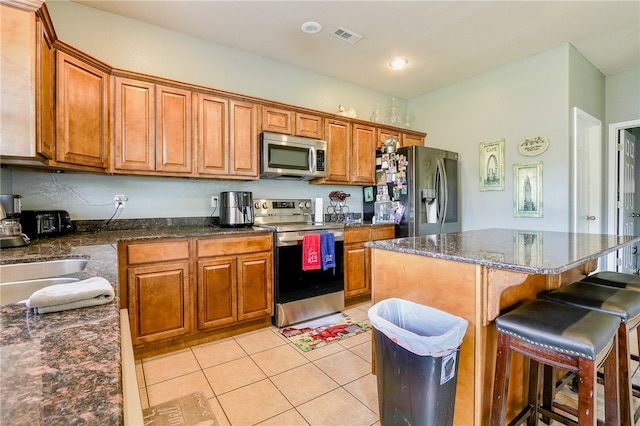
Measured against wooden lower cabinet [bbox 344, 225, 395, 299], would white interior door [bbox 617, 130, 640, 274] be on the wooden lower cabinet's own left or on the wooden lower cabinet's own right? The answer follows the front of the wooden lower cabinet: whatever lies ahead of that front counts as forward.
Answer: on the wooden lower cabinet's own left

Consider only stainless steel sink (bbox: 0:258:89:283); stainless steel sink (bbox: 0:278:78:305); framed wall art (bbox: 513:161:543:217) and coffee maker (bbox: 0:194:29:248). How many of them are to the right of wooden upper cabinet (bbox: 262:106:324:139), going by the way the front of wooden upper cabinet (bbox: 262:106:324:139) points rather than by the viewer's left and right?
3

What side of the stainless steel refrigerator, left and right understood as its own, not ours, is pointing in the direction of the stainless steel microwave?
right

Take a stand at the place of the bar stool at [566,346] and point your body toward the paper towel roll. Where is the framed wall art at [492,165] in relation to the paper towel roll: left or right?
right

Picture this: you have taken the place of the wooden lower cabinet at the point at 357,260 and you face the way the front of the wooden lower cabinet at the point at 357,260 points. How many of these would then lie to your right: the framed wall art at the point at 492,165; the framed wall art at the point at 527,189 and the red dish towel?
1

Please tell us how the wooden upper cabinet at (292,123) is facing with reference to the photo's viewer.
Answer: facing the viewer and to the right of the viewer

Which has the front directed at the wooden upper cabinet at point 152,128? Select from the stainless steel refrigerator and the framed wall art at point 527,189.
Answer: the framed wall art

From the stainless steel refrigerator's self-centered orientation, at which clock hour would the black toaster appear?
The black toaster is roughly at 3 o'clock from the stainless steel refrigerator.

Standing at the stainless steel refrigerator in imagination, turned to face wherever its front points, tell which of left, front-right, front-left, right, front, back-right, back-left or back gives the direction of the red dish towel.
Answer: right

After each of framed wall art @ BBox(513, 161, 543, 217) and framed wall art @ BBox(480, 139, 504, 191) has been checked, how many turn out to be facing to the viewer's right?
0

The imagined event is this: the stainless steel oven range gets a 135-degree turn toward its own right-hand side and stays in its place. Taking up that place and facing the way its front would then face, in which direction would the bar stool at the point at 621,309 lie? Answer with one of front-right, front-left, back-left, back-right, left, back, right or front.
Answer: back-left

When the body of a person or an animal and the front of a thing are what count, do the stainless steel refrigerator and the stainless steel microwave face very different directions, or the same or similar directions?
same or similar directions

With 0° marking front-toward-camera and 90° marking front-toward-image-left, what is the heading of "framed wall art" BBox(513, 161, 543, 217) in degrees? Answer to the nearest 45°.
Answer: approximately 45°

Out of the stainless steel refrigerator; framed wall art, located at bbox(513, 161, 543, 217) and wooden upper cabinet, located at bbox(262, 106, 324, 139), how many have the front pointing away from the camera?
0

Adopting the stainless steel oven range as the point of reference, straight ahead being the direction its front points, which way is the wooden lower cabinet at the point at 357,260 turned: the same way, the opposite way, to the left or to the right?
the same way

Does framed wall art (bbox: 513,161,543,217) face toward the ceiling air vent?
yes

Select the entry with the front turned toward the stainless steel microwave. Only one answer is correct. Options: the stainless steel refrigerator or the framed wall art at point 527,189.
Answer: the framed wall art

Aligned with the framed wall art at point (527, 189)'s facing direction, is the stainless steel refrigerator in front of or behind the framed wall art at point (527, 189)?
in front

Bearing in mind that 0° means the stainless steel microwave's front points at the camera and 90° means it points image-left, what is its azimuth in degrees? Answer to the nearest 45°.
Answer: approximately 315°
